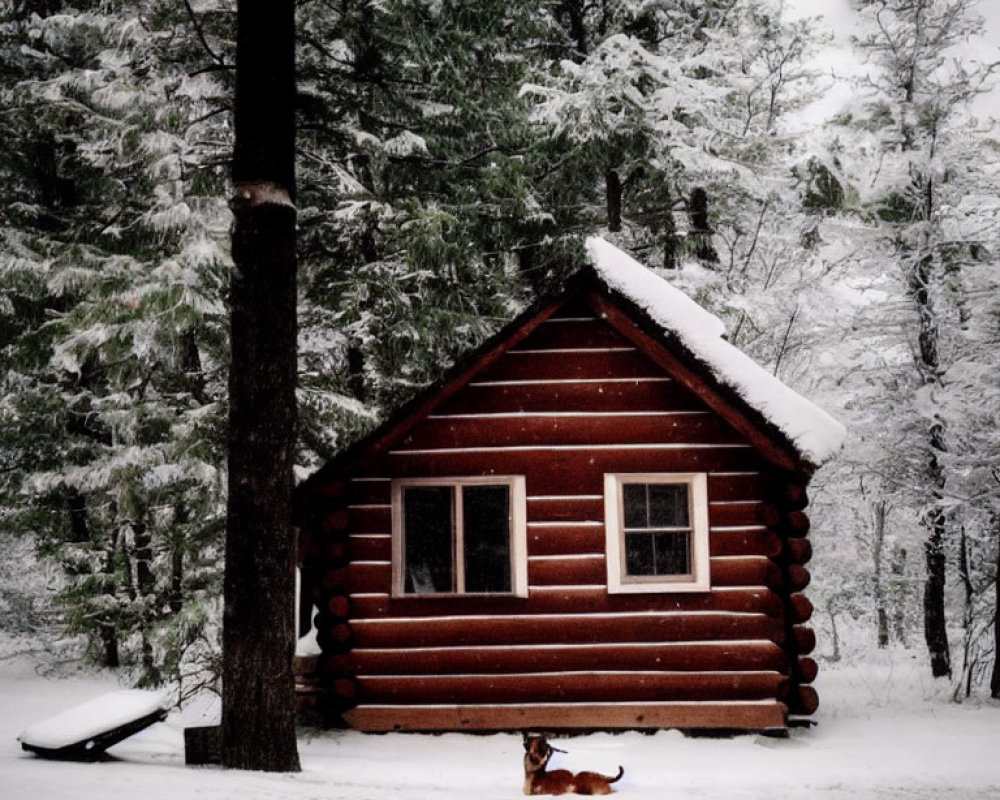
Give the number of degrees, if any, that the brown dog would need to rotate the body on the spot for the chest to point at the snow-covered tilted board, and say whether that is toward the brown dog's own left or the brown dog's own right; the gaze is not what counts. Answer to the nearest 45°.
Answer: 0° — it already faces it

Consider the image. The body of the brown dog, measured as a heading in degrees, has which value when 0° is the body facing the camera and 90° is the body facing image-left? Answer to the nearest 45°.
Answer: approximately 90°

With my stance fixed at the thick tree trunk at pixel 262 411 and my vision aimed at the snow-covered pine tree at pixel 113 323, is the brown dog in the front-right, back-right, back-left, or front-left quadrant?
back-right

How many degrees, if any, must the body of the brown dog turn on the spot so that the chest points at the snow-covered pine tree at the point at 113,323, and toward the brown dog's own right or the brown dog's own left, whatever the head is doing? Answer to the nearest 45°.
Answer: approximately 45° to the brown dog's own right

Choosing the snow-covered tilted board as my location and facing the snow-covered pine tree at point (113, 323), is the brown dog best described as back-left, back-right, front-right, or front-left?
back-right

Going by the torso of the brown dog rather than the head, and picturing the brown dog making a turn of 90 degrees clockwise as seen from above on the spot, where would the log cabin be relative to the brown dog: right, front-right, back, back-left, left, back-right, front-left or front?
front

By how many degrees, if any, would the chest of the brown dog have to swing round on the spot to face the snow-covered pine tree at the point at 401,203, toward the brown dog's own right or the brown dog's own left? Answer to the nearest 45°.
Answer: approximately 90° to the brown dog's own right

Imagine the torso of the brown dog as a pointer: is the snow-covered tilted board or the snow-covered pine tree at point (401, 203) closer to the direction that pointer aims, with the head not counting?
the snow-covered tilted board
